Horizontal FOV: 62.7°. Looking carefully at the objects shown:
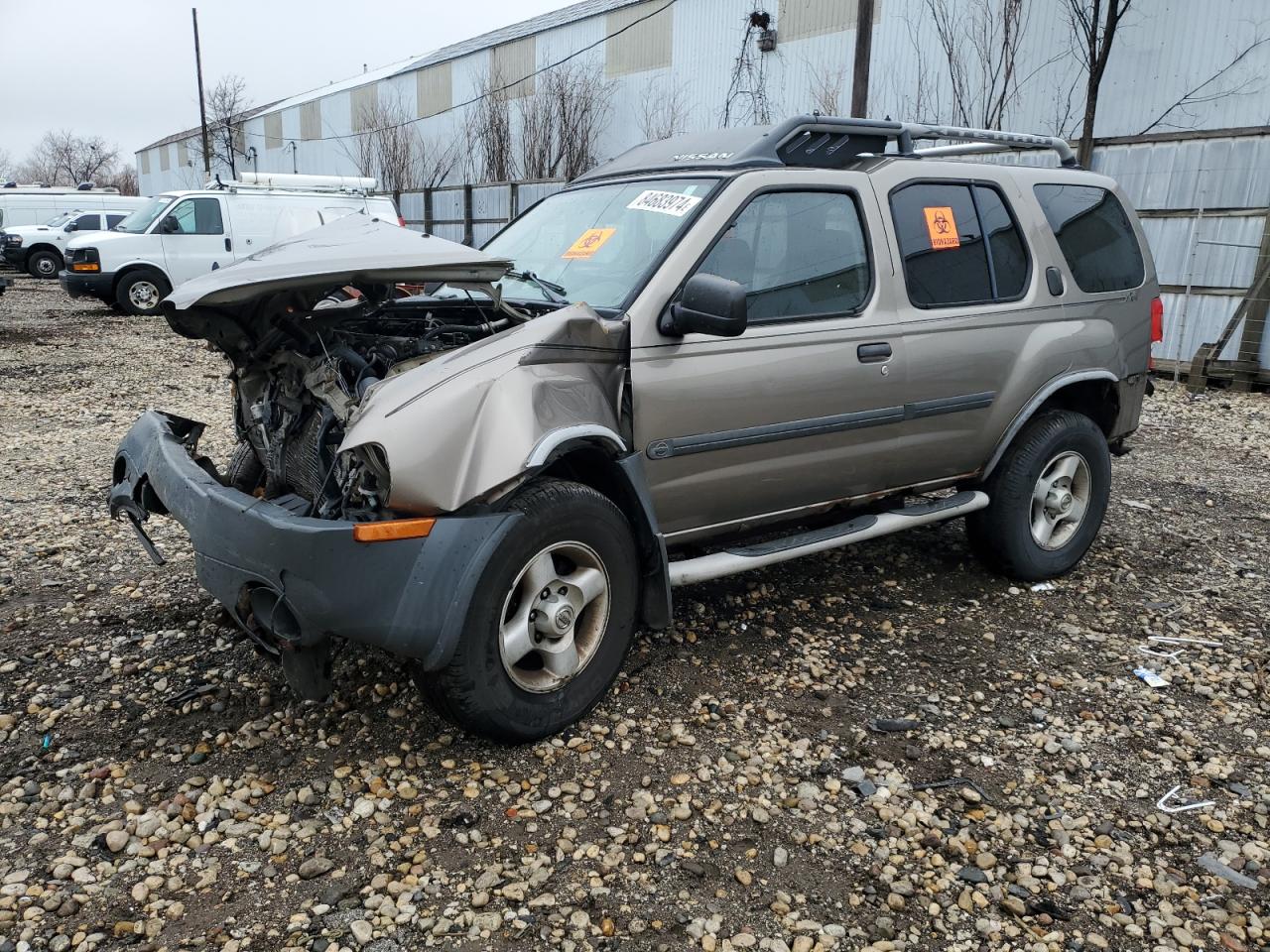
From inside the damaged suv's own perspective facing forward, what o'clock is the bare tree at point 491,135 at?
The bare tree is roughly at 4 o'clock from the damaged suv.

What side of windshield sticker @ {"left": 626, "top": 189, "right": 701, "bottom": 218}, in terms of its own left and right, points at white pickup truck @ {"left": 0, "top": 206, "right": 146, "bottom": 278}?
right

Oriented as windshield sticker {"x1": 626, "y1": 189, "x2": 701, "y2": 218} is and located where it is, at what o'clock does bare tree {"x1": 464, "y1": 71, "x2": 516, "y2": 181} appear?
The bare tree is roughly at 4 o'clock from the windshield sticker.

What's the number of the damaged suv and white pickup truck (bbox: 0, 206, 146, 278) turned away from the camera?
0

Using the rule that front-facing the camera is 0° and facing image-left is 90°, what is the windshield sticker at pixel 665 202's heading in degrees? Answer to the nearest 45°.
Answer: approximately 45°

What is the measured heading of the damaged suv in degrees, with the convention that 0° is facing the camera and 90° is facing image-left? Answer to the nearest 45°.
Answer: approximately 45°

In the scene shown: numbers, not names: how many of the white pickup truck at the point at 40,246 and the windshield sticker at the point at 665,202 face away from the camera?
0

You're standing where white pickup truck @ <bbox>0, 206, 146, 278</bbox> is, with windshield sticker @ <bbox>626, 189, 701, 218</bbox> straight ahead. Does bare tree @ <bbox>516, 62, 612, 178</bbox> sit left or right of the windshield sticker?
left

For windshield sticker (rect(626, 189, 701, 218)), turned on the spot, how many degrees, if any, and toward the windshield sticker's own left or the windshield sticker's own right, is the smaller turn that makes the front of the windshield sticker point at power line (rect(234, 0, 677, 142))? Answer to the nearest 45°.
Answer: approximately 135° to the windshield sticker's own right
